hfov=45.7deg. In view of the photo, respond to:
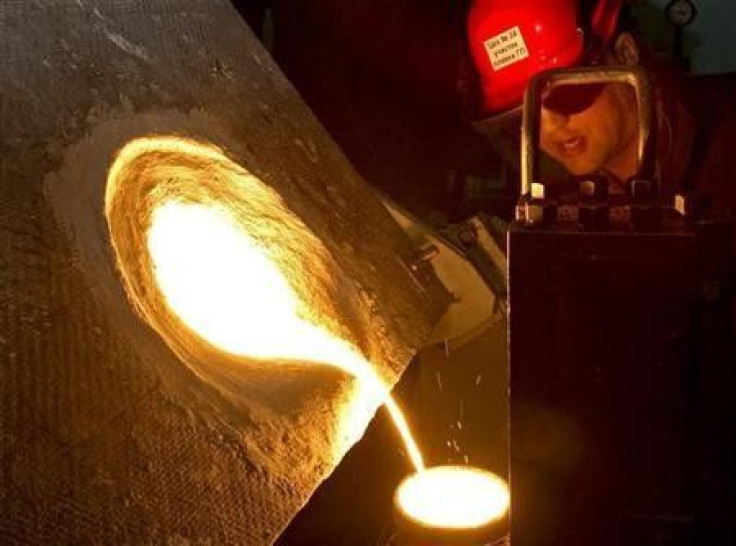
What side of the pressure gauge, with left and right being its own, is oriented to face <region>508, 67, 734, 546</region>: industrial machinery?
front

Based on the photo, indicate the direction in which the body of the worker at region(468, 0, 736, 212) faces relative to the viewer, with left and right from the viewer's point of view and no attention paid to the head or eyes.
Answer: facing the viewer and to the left of the viewer

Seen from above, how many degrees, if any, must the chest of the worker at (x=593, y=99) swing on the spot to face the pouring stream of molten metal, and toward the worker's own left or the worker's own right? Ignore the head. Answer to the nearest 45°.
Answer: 0° — they already face it

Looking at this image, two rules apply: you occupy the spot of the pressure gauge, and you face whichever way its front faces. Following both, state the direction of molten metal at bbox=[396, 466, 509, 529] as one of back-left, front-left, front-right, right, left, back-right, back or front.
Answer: front

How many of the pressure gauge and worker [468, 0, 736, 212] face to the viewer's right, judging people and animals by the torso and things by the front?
0

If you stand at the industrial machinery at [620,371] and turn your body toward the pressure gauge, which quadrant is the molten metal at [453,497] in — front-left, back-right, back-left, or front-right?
front-left

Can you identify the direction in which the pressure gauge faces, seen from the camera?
facing the viewer

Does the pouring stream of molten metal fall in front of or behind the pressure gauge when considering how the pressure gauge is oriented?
in front

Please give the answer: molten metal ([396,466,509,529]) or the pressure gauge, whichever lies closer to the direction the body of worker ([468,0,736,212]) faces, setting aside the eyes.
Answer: the molten metal

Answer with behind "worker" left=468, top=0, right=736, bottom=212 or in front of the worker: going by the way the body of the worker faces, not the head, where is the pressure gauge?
behind

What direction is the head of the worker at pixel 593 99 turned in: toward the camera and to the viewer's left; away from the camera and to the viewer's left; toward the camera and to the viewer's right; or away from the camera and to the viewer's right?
toward the camera and to the viewer's left

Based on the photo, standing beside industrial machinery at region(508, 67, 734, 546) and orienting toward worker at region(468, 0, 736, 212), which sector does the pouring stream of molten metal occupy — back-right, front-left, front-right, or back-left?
front-left

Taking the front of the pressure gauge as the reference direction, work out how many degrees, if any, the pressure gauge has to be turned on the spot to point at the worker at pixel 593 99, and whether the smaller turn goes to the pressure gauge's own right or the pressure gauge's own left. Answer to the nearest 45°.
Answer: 0° — it already faces them
